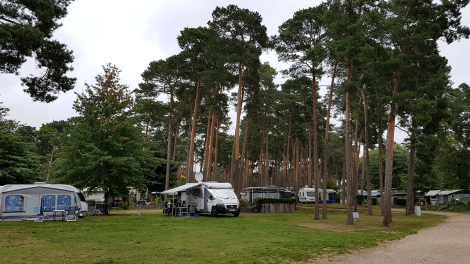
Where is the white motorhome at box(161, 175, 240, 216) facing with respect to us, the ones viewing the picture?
facing the viewer and to the right of the viewer

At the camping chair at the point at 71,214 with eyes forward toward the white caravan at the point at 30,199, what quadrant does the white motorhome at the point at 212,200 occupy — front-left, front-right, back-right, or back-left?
back-right

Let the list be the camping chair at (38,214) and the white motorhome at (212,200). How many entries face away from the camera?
0

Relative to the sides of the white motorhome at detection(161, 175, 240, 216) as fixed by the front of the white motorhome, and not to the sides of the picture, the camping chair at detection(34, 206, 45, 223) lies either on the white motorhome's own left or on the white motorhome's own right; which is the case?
on the white motorhome's own right

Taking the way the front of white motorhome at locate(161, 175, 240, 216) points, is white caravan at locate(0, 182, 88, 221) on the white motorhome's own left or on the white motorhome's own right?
on the white motorhome's own right
